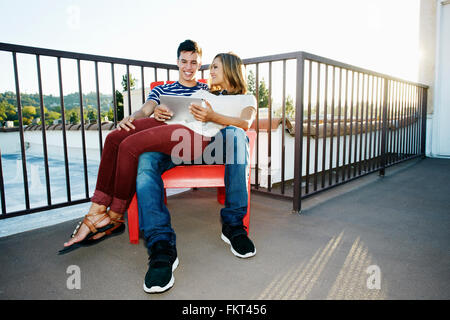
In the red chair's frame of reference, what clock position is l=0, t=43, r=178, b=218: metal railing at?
The metal railing is roughly at 4 o'clock from the red chair.

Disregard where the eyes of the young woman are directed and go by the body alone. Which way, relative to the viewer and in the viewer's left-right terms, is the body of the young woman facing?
facing to the left of the viewer

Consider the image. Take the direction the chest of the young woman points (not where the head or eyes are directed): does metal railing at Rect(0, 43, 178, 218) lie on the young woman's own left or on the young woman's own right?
on the young woman's own right

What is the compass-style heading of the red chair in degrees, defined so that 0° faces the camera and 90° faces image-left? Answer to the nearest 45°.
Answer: approximately 0°

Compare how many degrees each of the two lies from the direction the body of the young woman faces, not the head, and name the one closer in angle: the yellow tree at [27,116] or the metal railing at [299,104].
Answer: the yellow tree
